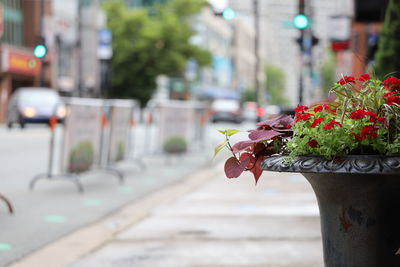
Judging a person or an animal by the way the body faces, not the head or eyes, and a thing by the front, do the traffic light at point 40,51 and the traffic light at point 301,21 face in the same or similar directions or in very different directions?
same or similar directions

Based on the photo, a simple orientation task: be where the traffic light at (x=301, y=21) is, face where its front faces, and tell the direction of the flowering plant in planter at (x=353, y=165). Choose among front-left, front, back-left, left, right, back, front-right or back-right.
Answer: front

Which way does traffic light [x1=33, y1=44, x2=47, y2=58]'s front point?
toward the camera

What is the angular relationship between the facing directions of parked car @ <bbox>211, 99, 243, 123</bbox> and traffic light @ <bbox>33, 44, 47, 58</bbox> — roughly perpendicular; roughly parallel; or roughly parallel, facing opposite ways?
roughly parallel, facing opposite ways

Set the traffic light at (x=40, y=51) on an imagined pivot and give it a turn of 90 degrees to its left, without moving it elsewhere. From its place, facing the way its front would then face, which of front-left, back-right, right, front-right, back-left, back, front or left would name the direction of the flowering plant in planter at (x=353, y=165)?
right

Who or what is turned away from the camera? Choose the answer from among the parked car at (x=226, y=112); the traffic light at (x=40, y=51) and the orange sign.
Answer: the parked car

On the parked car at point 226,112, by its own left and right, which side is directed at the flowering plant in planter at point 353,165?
back

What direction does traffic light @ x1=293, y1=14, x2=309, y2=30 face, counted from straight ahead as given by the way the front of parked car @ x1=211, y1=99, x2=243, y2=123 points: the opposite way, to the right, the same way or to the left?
the opposite way
